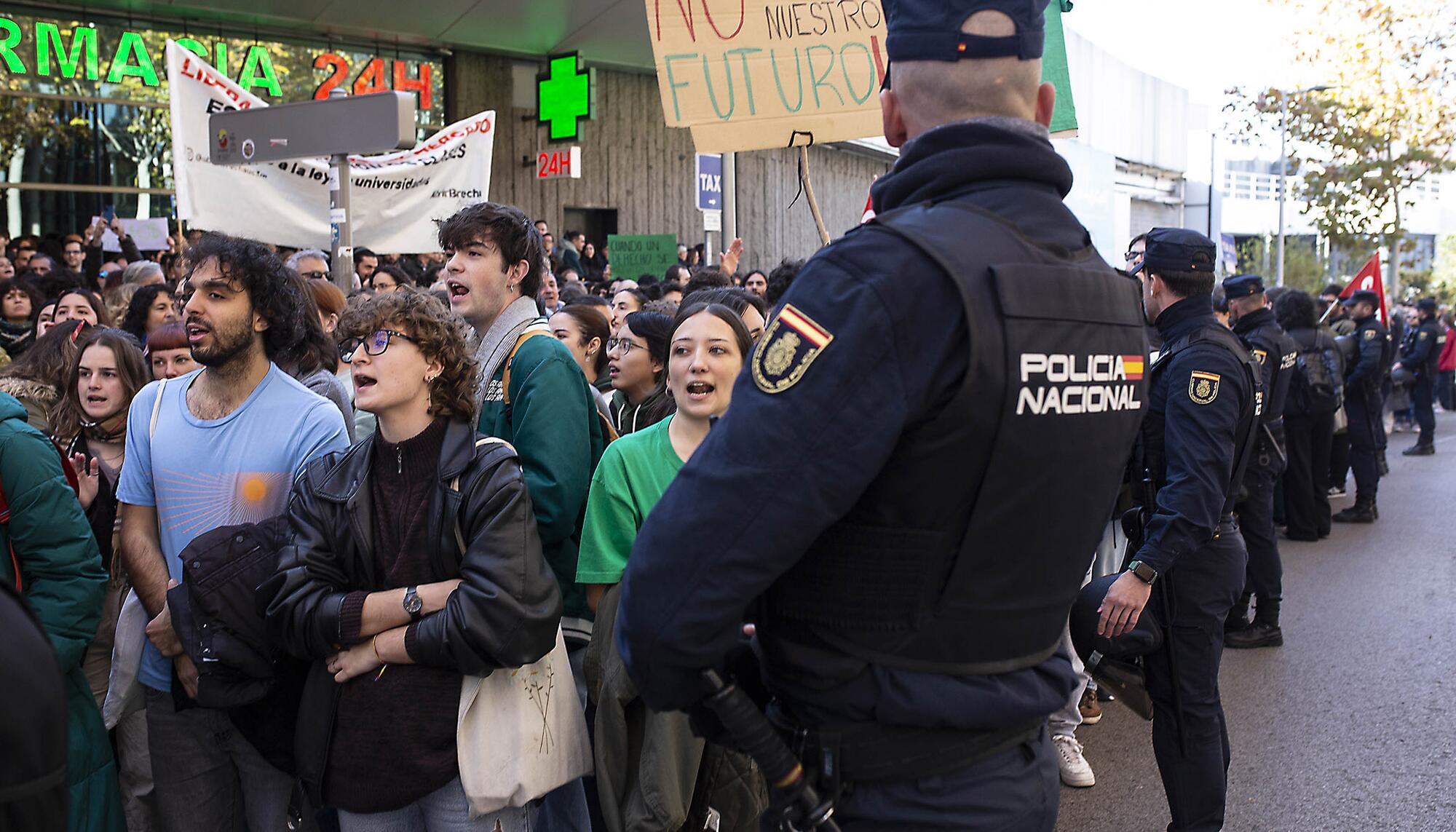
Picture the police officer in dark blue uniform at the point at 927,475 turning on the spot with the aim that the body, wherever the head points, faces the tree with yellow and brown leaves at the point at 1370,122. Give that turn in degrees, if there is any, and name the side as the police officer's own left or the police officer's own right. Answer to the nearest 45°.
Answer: approximately 45° to the police officer's own right

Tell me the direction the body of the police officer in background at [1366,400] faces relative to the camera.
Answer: to the viewer's left

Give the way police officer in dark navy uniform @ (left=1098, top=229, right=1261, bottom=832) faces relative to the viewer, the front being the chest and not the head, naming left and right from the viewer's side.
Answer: facing to the left of the viewer

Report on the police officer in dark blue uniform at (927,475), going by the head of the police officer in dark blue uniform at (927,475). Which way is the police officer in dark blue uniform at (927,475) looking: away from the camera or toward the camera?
away from the camera

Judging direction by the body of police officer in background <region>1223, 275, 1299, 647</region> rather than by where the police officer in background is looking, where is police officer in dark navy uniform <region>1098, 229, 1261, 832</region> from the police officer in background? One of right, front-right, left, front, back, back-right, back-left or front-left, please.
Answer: back-left

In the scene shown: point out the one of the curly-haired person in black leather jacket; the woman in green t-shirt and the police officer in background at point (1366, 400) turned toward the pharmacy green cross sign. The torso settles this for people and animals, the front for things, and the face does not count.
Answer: the police officer in background

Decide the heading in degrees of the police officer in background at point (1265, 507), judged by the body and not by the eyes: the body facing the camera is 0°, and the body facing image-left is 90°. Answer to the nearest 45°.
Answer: approximately 135°

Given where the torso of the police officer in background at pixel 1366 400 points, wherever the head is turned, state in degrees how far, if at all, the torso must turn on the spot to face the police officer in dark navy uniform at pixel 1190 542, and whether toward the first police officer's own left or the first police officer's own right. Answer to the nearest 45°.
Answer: approximately 90° to the first police officer's own left

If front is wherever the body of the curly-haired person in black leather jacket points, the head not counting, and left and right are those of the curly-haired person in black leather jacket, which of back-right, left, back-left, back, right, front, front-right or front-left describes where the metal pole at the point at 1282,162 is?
back

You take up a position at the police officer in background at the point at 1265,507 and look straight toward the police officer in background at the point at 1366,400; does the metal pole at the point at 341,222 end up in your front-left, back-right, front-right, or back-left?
back-left
